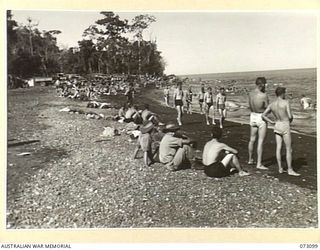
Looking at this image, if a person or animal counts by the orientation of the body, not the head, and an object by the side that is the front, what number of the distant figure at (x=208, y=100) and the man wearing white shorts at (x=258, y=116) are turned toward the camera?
1

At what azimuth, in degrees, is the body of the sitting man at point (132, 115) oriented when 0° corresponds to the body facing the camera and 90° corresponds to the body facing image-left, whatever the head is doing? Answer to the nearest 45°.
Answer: approximately 225°

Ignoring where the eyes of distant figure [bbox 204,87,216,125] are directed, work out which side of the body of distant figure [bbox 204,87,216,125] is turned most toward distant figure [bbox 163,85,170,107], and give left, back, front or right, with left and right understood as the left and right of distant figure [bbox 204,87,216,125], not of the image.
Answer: back

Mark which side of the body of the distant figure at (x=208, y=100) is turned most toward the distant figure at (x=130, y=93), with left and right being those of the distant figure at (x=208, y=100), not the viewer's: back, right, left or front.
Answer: right

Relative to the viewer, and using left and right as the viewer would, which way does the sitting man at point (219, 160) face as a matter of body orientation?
facing away from the viewer and to the right of the viewer

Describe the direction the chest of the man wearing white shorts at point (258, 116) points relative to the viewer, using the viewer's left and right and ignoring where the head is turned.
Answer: facing away from the viewer and to the right of the viewer

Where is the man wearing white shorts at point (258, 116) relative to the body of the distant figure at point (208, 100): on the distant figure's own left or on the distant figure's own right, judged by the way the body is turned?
on the distant figure's own left
